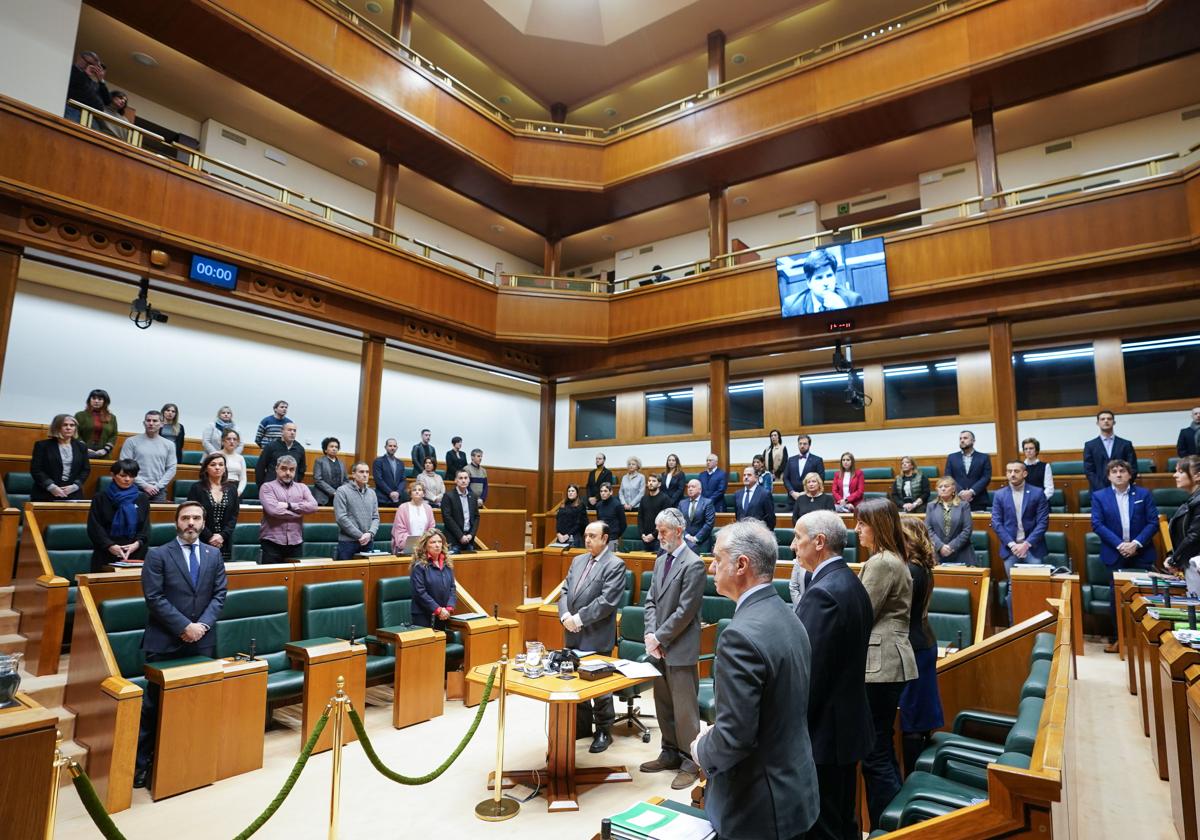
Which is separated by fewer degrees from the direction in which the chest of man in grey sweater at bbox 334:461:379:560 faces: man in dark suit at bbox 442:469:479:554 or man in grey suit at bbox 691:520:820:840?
the man in grey suit

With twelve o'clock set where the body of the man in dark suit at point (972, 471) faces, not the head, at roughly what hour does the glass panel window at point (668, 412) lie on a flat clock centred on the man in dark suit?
The glass panel window is roughly at 3 o'clock from the man in dark suit.

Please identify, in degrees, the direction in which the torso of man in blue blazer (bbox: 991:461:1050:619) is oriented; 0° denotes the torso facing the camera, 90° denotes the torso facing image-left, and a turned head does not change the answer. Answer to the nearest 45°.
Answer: approximately 0°
